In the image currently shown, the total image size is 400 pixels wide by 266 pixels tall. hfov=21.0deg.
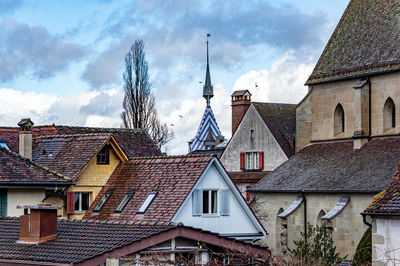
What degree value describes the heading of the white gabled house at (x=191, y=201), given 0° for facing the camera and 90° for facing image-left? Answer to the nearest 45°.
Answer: approximately 315°
